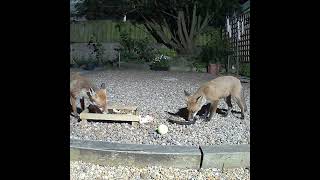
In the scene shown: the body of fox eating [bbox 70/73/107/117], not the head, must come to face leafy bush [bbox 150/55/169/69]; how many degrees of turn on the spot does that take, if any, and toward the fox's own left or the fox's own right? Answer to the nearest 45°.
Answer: approximately 90° to the fox's own left

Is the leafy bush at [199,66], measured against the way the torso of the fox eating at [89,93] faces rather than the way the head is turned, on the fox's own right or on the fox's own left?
on the fox's own left

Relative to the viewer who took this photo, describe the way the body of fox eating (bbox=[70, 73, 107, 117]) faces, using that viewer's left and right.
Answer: facing to the right of the viewer

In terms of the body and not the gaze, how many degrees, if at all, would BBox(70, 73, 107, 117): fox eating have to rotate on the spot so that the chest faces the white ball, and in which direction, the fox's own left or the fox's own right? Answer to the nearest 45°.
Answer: approximately 45° to the fox's own right

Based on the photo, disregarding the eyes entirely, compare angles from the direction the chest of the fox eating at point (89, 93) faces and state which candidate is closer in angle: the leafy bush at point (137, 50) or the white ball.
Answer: the white ball

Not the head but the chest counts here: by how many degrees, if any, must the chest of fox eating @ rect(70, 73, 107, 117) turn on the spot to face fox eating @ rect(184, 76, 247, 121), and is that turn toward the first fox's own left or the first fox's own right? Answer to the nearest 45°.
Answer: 0° — it already faces it

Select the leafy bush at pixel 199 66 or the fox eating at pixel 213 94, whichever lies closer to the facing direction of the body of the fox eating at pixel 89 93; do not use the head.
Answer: the fox eating

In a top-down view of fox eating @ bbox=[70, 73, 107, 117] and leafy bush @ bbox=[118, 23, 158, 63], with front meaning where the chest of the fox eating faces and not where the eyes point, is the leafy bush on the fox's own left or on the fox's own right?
on the fox's own left

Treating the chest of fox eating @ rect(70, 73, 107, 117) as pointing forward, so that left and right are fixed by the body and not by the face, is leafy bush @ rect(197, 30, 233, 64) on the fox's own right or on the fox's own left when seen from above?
on the fox's own left
